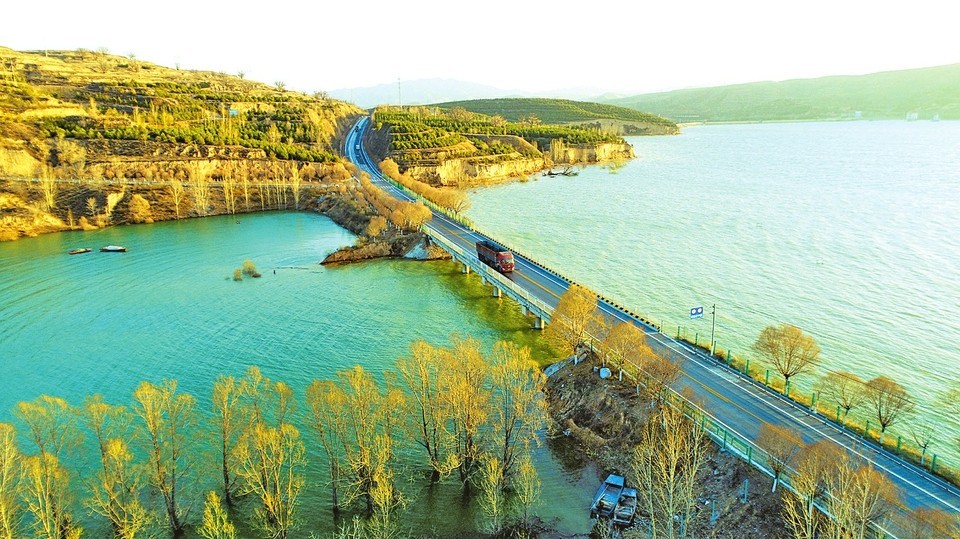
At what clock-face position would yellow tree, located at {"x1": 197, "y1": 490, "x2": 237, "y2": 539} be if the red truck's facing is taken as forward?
The yellow tree is roughly at 2 o'clock from the red truck.

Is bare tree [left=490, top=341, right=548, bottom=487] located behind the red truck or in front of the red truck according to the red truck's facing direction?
in front

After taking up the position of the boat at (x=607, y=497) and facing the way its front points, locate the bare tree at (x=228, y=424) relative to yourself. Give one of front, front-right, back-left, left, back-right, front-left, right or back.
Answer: back-left

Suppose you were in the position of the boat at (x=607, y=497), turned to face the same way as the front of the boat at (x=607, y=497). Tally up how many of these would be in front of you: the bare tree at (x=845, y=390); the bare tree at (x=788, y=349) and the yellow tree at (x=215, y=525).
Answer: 2

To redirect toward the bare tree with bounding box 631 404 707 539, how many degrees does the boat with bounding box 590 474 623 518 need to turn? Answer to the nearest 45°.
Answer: approximately 45° to its right

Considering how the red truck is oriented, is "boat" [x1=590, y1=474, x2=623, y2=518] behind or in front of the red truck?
in front

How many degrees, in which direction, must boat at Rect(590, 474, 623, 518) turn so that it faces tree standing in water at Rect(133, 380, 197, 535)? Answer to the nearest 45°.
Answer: approximately 135° to its left

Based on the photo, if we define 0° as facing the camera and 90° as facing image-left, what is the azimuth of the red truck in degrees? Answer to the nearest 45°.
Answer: approximately 315°

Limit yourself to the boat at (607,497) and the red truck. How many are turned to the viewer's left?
0

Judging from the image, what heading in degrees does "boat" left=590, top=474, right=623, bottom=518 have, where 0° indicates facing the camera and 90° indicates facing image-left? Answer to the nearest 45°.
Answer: approximately 225°

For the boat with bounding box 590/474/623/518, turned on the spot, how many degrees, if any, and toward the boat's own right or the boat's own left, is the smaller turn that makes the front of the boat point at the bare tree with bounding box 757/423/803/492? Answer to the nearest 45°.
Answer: approximately 45° to the boat's own right

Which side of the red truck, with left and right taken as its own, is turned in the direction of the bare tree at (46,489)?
right

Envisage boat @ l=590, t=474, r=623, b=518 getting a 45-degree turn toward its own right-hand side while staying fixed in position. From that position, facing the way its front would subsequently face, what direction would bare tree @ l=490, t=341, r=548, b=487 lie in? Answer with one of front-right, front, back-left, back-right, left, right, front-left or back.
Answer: back-left
